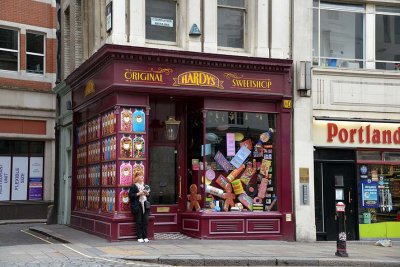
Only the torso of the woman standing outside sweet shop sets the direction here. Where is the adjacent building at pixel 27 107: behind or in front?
behind

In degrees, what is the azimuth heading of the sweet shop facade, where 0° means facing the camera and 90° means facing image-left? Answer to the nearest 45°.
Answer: approximately 0°

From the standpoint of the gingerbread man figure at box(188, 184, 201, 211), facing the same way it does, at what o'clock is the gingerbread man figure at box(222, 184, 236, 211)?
the gingerbread man figure at box(222, 184, 236, 211) is roughly at 9 o'clock from the gingerbread man figure at box(188, 184, 201, 211).

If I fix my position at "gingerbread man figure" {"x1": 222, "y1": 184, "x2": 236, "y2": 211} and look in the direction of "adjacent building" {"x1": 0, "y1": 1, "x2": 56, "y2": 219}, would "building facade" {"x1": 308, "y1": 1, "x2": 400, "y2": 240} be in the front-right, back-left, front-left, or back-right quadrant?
back-right

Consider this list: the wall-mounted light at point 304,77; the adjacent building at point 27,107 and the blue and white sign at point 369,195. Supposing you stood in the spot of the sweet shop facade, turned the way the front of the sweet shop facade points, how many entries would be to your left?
2

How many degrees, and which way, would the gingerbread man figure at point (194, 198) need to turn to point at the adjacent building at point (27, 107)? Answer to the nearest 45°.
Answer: approximately 135° to its right

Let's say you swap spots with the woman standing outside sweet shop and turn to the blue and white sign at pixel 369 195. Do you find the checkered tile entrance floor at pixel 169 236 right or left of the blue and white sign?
left

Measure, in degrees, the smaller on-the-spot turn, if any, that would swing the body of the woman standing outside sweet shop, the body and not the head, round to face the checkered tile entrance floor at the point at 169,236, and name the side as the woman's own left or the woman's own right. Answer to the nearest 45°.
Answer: approximately 90° to the woman's own left

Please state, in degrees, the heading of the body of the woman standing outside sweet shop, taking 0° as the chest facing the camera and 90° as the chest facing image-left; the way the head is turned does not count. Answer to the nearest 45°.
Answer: approximately 315°

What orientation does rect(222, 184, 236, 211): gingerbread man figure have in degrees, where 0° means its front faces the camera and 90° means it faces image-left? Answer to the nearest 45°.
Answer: approximately 0°
